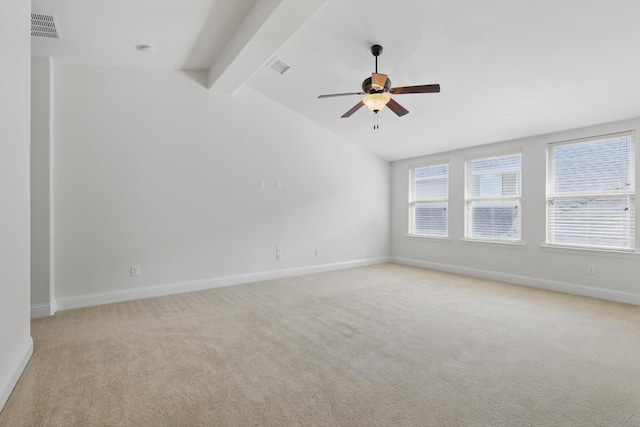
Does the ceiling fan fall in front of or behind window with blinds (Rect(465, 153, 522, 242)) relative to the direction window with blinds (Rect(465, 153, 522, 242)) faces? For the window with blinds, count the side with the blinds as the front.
in front

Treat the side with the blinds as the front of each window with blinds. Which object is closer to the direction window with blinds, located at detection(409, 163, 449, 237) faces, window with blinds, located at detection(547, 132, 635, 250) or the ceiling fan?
the ceiling fan

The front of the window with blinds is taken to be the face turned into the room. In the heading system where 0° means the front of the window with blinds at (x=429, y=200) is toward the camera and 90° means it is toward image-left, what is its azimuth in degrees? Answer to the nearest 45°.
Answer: approximately 45°

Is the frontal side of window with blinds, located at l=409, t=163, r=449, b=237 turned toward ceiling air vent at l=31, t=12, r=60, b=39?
yes

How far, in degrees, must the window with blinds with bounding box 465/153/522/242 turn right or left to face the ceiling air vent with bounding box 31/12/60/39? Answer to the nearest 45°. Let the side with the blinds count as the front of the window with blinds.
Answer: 0° — it already faces it

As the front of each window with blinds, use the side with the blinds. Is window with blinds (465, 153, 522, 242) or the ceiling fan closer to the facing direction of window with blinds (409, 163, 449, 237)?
the ceiling fan

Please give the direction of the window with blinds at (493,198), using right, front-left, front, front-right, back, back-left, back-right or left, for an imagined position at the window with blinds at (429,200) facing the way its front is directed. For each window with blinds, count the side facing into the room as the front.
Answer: left

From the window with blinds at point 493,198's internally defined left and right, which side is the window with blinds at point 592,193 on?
on its left

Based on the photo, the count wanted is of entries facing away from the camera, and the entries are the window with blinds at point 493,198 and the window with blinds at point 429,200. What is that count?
0

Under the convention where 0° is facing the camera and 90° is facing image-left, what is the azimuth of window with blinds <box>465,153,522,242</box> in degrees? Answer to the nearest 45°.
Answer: approximately 45°

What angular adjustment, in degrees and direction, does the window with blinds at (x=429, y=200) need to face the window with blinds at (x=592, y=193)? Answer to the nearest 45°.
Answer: approximately 90° to its left
